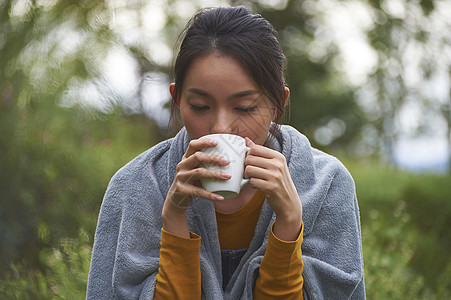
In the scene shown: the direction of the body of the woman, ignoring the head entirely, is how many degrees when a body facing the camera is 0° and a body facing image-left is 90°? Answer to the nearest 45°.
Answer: approximately 0°
